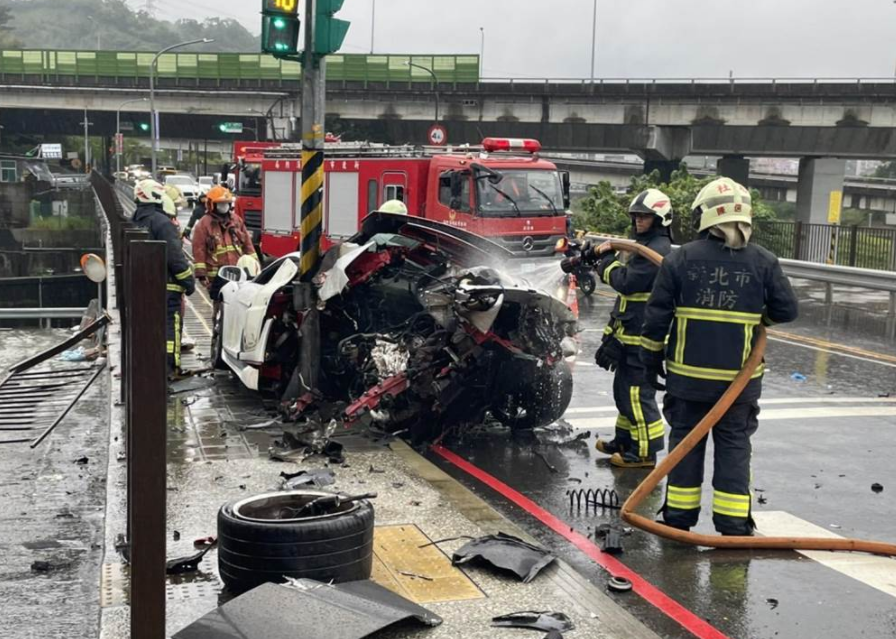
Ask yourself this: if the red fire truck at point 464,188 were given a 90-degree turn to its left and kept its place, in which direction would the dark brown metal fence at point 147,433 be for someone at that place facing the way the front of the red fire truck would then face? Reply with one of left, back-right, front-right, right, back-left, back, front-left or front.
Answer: back-right

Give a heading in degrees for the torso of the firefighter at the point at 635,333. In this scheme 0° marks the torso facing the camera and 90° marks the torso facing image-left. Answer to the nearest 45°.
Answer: approximately 90°

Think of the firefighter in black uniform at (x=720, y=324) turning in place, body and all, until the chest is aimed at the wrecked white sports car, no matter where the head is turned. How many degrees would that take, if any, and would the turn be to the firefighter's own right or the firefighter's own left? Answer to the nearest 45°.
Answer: approximately 45° to the firefighter's own left

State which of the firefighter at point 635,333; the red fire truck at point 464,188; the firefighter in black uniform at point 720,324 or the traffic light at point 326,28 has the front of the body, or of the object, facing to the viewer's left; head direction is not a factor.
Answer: the firefighter

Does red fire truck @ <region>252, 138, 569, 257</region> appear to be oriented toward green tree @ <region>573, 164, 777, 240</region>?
no

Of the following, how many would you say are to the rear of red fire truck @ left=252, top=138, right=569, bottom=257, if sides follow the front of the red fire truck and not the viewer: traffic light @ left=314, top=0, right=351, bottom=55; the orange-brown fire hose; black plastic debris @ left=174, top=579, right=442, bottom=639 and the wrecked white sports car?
0

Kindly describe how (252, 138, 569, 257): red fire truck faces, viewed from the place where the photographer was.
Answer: facing the viewer and to the right of the viewer

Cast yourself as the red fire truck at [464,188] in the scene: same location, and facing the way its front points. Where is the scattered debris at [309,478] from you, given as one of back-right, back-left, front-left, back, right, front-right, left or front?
front-right

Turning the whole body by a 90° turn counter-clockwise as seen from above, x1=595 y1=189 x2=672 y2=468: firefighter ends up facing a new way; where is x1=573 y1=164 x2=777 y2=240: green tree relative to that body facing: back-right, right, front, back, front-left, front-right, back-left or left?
back

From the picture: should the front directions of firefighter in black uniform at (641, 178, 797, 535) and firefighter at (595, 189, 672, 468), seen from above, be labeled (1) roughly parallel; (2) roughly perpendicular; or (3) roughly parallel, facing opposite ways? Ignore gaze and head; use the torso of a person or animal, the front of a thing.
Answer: roughly perpendicular

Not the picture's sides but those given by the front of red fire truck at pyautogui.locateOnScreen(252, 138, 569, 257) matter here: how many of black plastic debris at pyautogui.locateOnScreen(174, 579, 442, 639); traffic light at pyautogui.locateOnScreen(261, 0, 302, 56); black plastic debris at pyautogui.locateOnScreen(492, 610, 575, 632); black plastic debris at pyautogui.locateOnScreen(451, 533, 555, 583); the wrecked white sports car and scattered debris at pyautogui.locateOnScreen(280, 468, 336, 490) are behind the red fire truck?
0

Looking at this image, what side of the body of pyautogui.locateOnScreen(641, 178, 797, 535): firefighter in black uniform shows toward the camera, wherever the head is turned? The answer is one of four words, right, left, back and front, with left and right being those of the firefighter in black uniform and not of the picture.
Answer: back

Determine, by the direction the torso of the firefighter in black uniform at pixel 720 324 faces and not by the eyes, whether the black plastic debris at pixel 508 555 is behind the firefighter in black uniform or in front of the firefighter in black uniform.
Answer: behind

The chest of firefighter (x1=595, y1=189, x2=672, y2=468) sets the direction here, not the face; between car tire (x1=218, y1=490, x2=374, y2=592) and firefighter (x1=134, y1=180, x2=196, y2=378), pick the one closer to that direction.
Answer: the firefighter

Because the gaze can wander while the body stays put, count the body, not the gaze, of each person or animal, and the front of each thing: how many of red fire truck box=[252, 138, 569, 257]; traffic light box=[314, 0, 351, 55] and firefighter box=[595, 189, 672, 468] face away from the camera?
0

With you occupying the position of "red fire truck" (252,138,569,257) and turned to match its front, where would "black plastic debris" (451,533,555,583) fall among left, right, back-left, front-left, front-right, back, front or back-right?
front-right

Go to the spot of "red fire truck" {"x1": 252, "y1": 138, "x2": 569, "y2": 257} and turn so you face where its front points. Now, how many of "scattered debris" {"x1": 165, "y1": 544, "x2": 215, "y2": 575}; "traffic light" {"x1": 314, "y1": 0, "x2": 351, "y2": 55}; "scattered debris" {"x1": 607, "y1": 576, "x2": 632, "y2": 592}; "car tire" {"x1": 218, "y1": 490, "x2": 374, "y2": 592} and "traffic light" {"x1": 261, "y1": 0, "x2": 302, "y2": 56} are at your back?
0
